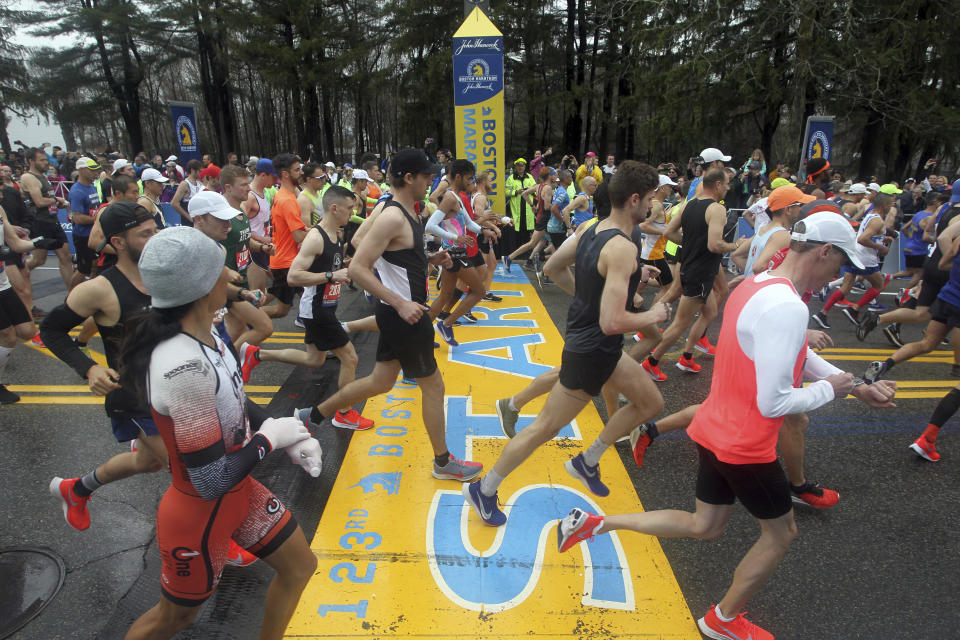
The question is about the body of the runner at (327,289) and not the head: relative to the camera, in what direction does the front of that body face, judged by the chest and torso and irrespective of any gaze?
to the viewer's right

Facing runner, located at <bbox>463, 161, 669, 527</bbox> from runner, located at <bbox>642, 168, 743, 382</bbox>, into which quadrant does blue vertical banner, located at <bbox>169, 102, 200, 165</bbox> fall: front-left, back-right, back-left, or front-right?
back-right

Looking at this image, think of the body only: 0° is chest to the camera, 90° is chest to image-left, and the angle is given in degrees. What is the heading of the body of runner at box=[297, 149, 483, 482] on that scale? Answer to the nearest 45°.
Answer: approximately 270°

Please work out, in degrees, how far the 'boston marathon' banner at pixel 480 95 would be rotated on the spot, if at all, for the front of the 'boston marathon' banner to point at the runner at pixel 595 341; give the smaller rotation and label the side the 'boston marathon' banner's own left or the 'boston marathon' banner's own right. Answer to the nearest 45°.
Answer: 0° — it already faces them

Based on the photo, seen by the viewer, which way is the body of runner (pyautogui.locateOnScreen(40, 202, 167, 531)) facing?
to the viewer's right

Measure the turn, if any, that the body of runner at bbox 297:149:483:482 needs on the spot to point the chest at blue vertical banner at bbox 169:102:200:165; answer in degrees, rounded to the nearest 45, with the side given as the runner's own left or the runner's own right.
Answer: approximately 90° to the runner's own left

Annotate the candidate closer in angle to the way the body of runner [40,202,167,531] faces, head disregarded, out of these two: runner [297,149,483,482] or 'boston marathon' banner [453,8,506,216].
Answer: the runner

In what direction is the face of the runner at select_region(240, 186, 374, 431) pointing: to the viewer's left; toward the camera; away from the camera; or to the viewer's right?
to the viewer's right

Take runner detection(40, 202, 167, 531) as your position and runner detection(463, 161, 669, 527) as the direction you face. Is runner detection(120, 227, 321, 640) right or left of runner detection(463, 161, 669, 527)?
right

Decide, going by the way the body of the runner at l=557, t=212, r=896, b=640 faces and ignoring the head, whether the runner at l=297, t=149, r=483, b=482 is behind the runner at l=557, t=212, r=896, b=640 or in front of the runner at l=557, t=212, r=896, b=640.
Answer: behind

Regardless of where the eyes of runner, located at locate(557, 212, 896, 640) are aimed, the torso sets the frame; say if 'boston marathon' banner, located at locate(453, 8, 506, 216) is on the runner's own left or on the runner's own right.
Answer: on the runner's own left

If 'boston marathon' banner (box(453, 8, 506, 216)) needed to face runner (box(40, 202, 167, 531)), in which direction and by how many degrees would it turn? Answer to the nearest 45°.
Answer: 0° — it already faces them

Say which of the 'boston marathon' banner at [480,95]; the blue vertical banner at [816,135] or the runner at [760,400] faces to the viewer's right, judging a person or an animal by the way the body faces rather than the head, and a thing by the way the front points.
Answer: the runner

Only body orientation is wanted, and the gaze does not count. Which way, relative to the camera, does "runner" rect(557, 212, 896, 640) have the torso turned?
to the viewer's right

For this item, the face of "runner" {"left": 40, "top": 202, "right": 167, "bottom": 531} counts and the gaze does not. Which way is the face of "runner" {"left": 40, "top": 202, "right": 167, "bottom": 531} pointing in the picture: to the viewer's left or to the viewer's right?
to the viewer's right

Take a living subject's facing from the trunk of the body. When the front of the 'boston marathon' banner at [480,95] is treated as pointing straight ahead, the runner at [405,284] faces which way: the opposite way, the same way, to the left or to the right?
to the left

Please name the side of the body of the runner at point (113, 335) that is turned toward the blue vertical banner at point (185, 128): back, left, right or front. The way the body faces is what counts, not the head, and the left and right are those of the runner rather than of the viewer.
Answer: left

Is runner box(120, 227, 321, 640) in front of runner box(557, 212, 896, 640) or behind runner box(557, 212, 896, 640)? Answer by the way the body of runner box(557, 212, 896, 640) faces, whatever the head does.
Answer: behind
